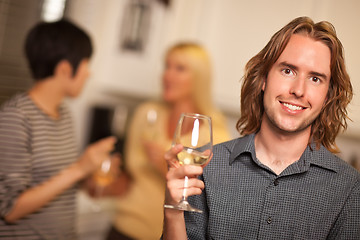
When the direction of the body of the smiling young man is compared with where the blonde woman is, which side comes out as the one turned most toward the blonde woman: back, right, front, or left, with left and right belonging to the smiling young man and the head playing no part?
back

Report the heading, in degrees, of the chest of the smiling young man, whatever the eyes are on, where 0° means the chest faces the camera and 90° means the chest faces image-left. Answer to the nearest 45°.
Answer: approximately 0°

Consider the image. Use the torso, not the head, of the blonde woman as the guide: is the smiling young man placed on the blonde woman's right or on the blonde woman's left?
on the blonde woman's left
